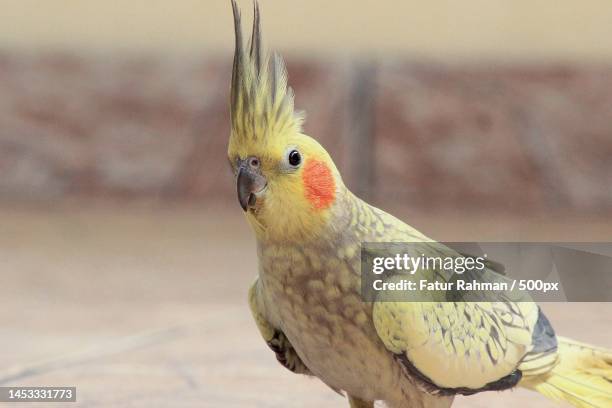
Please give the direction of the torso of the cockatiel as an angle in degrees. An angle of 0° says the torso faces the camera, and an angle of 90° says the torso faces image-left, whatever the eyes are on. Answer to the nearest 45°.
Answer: approximately 45°
